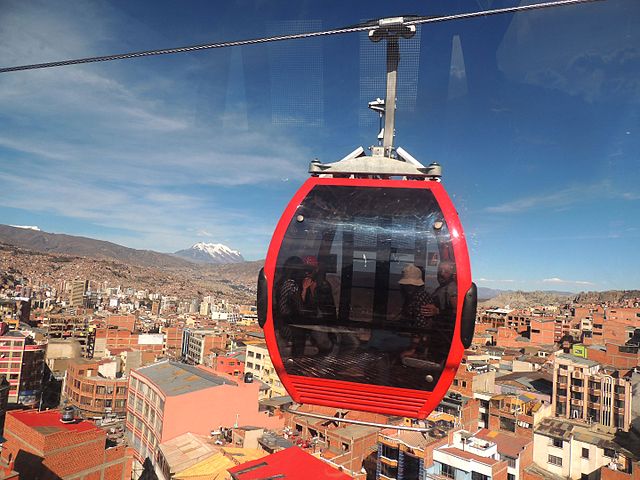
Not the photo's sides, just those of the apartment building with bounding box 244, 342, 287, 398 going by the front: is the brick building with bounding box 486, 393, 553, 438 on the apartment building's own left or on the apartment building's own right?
on the apartment building's own left

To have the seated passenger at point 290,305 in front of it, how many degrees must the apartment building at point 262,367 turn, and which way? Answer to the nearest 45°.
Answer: approximately 45° to its left

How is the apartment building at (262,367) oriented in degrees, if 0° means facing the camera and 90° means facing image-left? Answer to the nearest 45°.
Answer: approximately 45°

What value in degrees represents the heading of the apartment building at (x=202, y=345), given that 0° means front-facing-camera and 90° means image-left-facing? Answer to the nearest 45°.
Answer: approximately 45°

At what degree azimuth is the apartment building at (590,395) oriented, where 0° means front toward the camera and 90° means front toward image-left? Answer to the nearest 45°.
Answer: approximately 45°

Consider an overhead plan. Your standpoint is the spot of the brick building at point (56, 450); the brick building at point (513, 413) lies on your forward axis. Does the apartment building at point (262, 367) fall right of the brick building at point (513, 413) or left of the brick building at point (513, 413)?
left

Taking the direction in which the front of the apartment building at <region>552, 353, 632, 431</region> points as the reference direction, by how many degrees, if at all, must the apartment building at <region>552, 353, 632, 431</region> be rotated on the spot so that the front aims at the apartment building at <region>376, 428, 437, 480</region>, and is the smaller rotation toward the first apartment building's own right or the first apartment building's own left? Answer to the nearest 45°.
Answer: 0° — it already faces it

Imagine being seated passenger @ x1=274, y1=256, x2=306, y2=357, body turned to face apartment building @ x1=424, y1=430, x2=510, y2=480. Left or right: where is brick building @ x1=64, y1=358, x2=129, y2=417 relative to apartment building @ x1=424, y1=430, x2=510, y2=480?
left

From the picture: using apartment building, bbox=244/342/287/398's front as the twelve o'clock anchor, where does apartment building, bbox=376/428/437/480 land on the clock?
apartment building, bbox=376/428/437/480 is roughly at 10 o'clock from apartment building, bbox=244/342/287/398.

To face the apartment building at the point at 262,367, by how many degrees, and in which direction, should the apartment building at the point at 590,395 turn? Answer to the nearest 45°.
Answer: approximately 45° to its right
